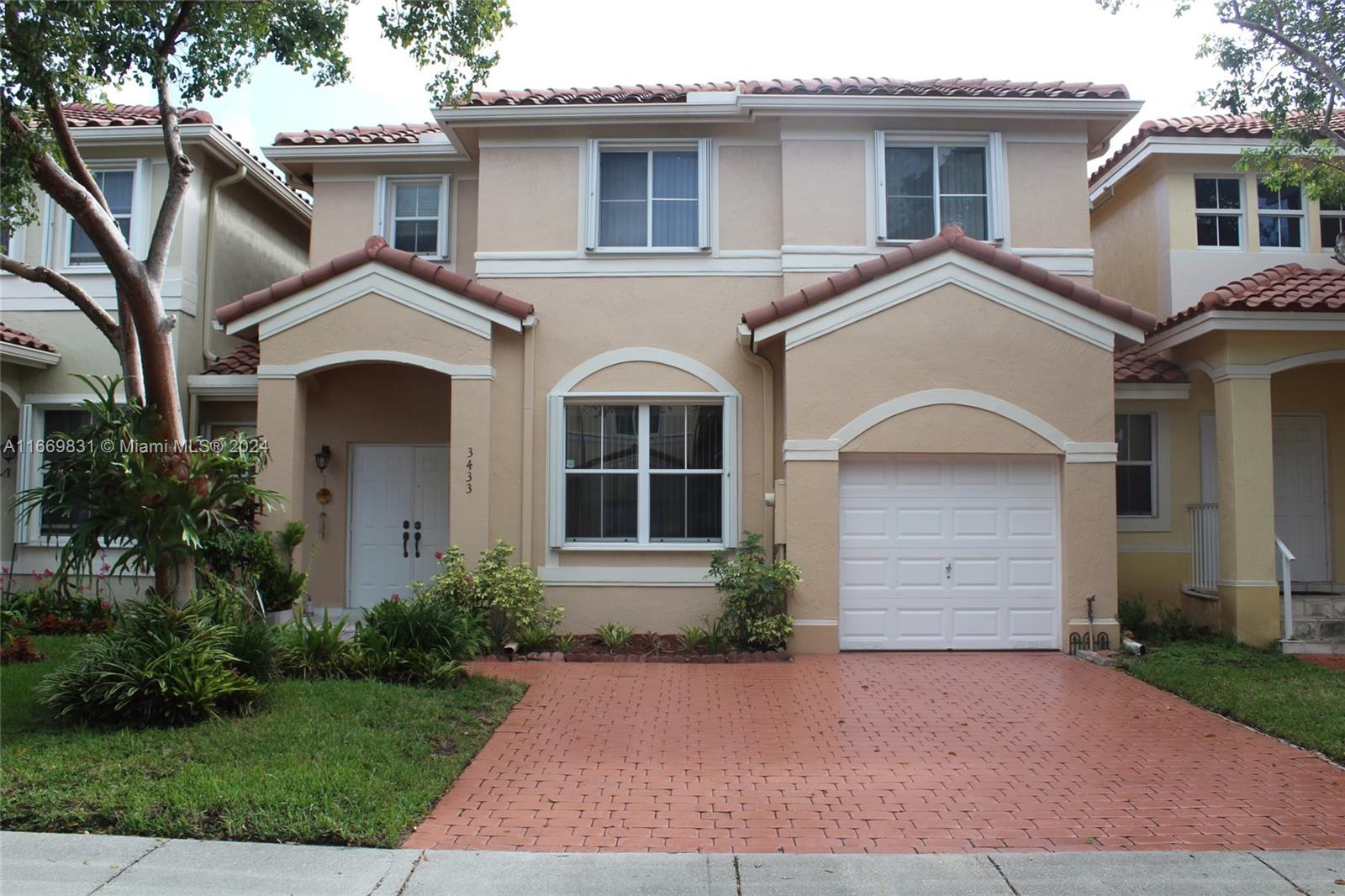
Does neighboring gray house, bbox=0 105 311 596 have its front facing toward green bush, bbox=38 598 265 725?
yes

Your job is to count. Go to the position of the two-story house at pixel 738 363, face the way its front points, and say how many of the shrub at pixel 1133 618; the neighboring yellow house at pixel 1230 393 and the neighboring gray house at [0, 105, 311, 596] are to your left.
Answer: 2

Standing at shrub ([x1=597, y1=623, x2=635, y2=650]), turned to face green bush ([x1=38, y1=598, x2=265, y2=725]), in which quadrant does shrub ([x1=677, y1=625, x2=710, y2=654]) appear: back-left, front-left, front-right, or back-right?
back-left

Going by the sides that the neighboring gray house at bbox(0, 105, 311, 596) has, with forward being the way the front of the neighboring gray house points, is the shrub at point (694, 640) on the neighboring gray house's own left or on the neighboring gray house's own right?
on the neighboring gray house's own left

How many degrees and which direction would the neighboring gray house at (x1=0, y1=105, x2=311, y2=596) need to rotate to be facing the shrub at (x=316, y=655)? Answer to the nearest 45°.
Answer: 0° — it already faces it

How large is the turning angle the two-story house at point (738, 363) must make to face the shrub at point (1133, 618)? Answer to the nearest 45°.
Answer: approximately 90° to its left

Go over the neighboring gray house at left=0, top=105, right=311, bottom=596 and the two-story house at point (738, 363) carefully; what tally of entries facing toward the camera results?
2

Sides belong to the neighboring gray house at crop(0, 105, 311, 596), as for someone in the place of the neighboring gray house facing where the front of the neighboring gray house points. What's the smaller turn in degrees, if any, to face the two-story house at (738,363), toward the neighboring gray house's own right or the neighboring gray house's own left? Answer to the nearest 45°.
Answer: approximately 45° to the neighboring gray house's own left

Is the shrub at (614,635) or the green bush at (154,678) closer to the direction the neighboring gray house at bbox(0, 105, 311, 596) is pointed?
the green bush

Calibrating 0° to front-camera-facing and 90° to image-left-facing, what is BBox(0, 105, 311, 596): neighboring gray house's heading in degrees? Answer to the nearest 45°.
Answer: approximately 0°

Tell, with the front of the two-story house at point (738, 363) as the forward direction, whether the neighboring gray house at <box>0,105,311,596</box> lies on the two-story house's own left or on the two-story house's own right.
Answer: on the two-story house's own right

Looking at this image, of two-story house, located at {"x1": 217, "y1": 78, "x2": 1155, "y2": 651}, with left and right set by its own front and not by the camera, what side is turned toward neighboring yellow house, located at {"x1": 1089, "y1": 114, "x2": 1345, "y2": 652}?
left

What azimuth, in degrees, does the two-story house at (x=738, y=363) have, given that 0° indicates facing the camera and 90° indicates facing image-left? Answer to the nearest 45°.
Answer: approximately 0°
